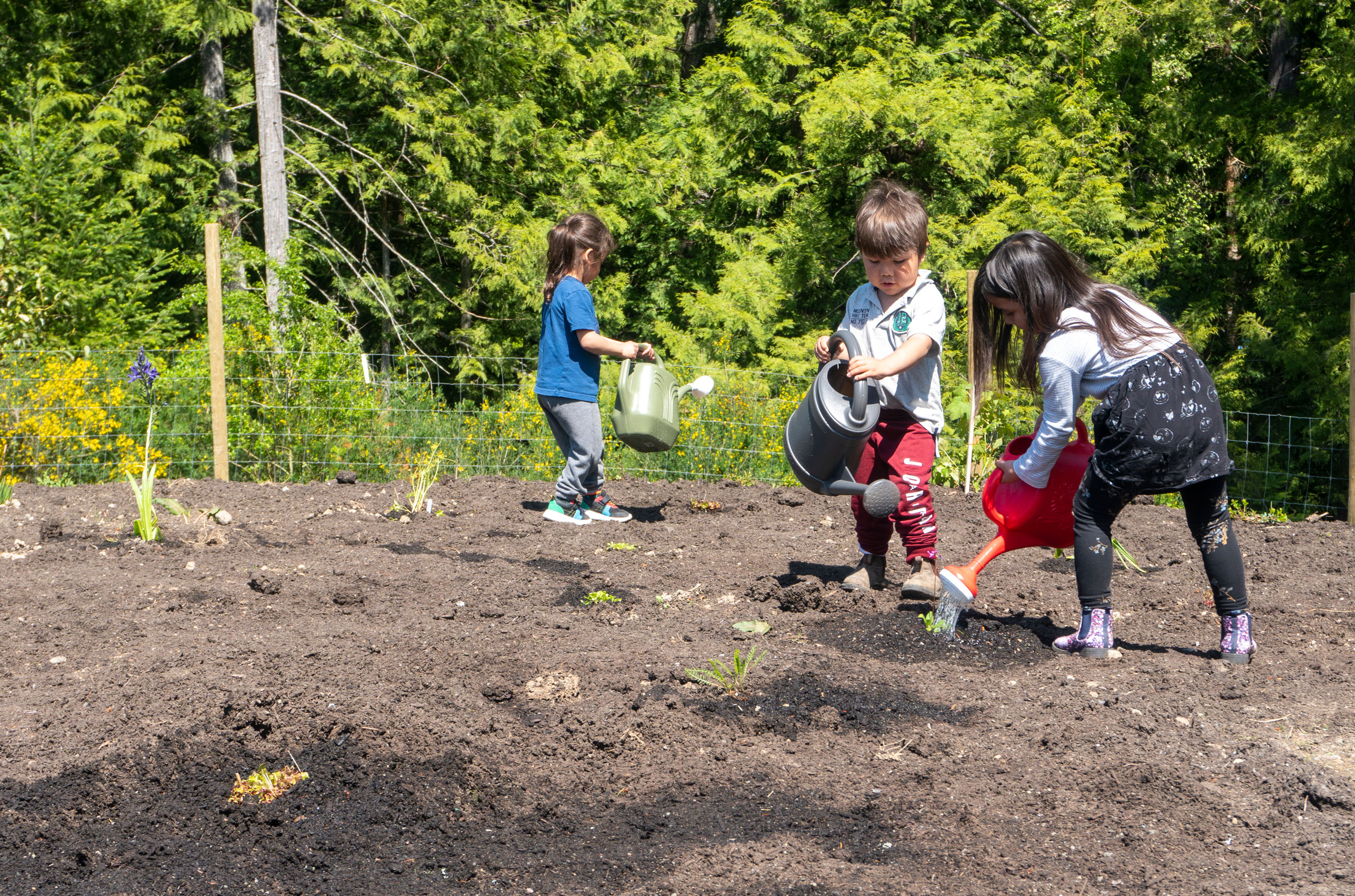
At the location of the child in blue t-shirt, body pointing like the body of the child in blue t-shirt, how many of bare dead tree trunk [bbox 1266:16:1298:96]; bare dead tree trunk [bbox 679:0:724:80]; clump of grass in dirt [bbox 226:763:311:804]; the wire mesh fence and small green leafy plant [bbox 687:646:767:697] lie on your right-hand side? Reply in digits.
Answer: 2

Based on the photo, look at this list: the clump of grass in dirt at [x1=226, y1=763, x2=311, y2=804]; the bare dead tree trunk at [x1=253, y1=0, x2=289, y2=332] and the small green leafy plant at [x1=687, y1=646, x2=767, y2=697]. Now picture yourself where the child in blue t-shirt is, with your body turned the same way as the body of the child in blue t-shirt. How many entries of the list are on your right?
2

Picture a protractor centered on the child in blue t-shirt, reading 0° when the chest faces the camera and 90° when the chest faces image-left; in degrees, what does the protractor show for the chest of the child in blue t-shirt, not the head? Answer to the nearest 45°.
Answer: approximately 270°

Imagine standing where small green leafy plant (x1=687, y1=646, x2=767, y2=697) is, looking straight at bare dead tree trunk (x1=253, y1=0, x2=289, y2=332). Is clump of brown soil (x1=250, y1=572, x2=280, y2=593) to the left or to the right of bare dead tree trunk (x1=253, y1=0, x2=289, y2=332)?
left

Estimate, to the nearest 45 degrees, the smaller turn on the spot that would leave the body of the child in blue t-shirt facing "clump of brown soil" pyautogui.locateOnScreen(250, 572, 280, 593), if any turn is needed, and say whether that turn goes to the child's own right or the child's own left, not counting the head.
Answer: approximately 135° to the child's own right

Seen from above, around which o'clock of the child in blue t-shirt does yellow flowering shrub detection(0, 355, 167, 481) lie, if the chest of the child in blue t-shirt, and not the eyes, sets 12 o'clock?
The yellow flowering shrub is roughly at 7 o'clock from the child in blue t-shirt.

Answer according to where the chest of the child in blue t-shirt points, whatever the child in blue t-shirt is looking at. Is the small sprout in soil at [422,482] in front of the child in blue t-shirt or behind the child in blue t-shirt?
behind

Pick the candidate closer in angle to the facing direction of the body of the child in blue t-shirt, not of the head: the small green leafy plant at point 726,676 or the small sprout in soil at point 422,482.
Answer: the small green leafy plant

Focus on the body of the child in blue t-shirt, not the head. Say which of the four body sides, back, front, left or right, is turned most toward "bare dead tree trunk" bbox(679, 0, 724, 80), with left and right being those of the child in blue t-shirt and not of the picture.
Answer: left
